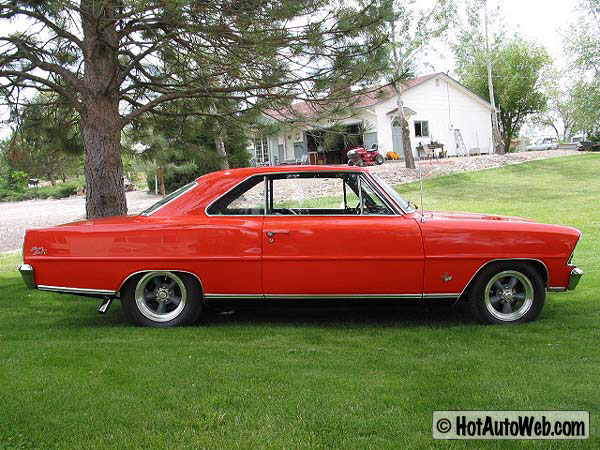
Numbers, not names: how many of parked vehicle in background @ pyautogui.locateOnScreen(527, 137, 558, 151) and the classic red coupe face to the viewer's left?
1

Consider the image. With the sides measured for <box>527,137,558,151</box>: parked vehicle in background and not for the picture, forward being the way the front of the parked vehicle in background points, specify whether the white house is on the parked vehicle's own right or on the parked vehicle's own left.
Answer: on the parked vehicle's own left

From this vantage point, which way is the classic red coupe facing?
to the viewer's right

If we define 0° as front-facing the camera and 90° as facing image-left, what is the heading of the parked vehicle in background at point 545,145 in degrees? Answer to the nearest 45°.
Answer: approximately 90°

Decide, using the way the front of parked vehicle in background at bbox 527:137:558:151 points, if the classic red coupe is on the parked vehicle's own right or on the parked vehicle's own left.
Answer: on the parked vehicle's own left

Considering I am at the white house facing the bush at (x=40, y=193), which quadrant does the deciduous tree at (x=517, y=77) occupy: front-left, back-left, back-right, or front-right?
back-right

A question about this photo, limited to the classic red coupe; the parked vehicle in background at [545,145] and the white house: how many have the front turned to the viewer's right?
1

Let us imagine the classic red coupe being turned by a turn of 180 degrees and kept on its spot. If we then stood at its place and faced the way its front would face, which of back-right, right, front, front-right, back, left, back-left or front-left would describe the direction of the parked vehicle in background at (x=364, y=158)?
right

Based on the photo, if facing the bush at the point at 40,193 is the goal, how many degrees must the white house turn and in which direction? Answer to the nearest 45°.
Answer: approximately 45° to its right

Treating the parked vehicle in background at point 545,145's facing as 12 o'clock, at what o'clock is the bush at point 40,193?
The bush is roughly at 11 o'clock from the parked vehicle in background.

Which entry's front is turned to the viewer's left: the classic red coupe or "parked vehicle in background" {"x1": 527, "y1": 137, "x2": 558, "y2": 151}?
the parked vehicle in background

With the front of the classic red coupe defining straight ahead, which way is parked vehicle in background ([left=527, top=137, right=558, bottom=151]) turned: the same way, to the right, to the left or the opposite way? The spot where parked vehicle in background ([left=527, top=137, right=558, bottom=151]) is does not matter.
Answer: the opposite way
